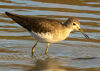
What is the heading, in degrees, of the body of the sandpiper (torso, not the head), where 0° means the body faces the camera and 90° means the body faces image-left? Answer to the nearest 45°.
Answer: approximately 270°
